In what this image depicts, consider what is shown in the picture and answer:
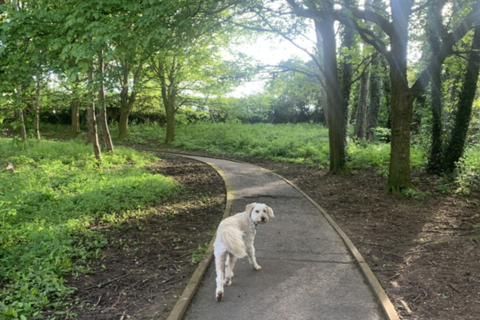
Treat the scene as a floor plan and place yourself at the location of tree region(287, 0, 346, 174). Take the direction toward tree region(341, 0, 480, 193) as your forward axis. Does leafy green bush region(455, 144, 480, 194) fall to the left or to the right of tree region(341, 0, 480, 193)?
left

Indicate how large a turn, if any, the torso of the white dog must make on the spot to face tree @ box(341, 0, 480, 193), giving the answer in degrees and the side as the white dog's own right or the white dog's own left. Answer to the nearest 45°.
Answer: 0° — it already faces it

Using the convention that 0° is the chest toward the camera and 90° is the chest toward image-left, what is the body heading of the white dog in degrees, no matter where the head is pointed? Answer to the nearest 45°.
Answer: approximately 225°

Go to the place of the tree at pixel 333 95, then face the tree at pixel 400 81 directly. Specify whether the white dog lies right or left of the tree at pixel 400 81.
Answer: right
